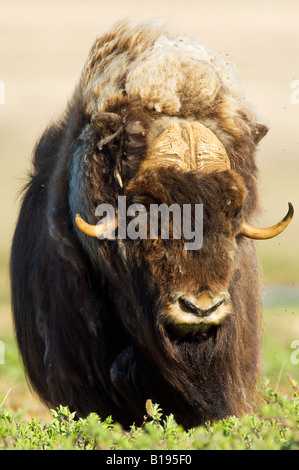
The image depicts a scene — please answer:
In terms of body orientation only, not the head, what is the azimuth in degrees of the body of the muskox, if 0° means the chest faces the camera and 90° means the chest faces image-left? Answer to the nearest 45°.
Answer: approximately 0°
